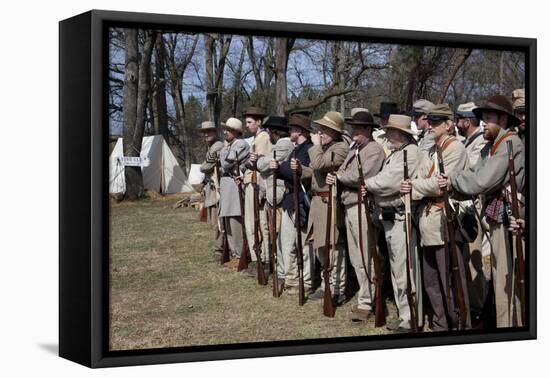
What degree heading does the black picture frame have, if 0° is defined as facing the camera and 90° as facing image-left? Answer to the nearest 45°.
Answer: approximately 315°
